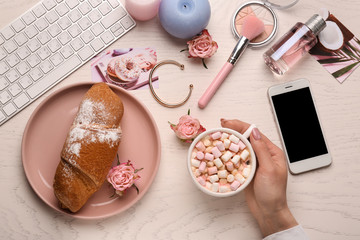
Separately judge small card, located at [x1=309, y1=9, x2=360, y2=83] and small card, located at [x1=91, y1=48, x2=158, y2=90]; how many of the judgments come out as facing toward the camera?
2

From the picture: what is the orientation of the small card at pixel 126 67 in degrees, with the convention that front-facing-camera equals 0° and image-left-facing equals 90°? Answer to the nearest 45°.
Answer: approximately 0°
